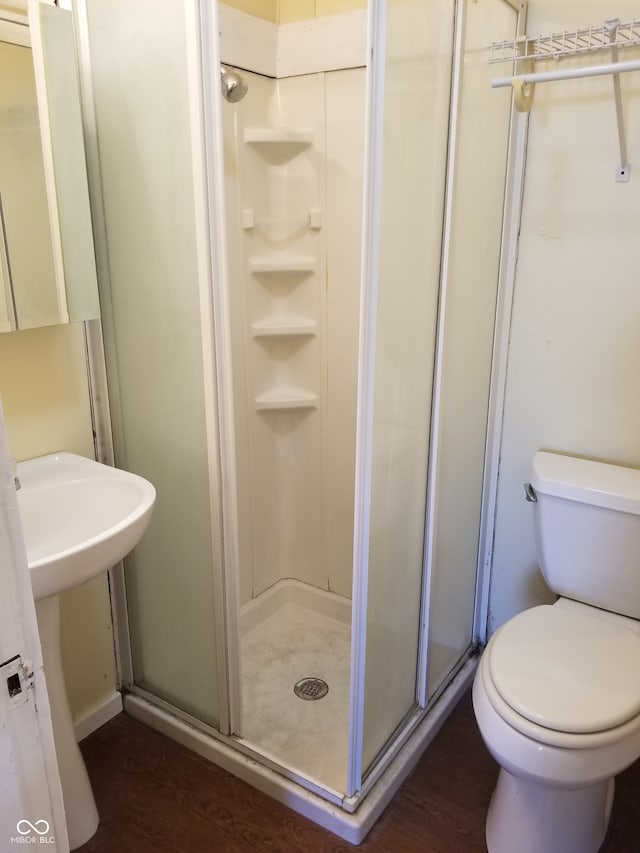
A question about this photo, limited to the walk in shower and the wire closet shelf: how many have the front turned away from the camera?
0

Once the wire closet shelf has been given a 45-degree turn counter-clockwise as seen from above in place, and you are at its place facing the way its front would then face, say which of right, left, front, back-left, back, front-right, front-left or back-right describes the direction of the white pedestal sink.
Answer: front-right

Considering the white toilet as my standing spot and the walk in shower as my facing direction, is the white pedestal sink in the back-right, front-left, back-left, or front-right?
front-left

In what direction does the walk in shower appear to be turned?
toward the camera

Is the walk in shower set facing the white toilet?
no

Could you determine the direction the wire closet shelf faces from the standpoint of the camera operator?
facing the viewer and to the left of the viewer
